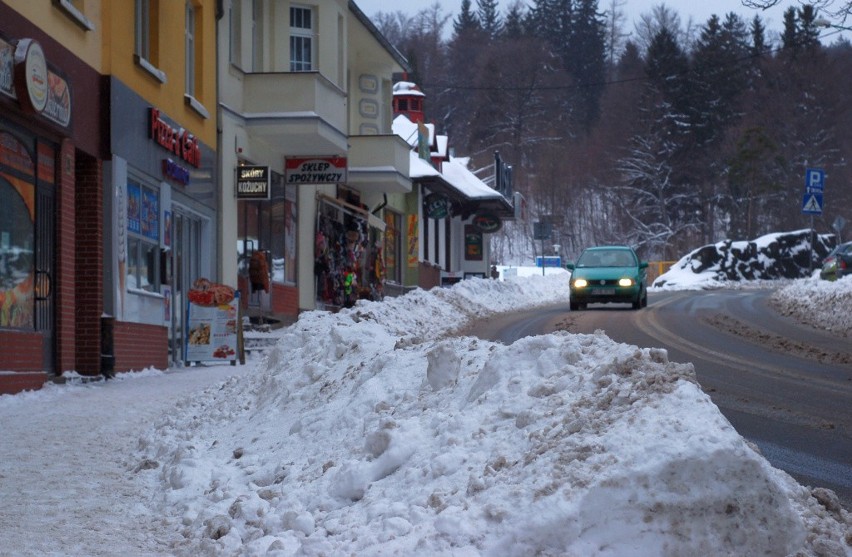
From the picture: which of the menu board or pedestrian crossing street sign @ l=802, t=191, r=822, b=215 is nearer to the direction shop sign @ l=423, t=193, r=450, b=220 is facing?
the menu board

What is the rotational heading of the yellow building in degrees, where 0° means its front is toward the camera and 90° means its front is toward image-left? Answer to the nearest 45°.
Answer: approximately 315°

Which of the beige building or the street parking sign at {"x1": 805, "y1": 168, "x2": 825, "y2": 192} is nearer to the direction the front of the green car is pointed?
the beige building

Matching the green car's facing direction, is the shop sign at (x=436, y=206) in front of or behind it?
behind

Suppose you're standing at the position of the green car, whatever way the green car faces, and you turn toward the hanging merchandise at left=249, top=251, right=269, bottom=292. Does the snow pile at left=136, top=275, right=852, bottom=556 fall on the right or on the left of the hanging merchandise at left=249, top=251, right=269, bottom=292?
left

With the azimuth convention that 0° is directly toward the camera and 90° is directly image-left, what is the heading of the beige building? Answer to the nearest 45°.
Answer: approximately 315°

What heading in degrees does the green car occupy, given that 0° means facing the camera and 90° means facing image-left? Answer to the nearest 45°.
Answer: approximately 0°

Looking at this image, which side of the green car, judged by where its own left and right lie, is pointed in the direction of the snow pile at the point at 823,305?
left

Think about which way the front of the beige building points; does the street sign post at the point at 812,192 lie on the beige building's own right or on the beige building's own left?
on the beige building's own left

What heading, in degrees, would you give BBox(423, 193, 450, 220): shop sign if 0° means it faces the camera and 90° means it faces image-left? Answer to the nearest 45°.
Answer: approximately 0°
